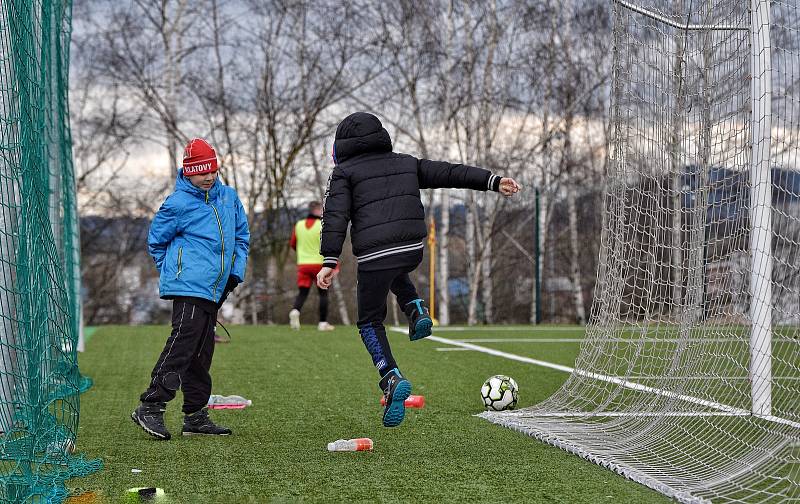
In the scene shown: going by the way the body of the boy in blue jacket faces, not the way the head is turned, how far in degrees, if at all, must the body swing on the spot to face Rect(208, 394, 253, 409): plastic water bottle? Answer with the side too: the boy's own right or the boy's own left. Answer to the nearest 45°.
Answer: approximately 135° to the boy's own left

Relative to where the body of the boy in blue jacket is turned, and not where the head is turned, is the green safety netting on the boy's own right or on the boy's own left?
on the boy's own right

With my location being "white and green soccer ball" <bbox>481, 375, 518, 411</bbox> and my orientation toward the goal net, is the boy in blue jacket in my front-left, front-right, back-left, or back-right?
back-right

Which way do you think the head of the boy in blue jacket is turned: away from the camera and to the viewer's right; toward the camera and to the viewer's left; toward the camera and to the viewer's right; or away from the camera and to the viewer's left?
toward the camera and to the viewer's right

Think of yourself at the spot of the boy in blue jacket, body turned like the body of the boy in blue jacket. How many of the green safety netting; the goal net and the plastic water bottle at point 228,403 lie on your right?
1

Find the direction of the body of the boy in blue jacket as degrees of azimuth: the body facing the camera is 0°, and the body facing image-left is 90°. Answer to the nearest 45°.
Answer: approximately 315°

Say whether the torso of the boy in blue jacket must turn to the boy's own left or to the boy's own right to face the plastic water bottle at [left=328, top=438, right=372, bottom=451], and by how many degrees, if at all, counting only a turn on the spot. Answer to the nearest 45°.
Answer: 0° — they already face it

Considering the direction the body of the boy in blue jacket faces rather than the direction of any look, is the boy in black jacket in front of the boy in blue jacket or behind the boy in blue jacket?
in front

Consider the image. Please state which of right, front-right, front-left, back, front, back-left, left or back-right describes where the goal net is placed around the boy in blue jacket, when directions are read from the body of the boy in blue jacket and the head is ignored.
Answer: front-left

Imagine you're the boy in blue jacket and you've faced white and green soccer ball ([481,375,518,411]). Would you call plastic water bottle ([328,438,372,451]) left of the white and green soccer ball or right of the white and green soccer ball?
right
